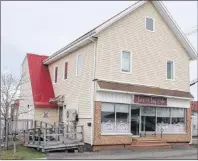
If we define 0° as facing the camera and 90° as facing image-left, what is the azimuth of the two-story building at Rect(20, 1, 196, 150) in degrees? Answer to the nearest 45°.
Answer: approximately 315°

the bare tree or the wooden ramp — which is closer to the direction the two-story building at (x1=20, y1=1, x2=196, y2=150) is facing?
the wooden ramp

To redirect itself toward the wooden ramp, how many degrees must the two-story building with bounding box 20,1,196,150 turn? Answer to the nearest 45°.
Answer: approximately 90° to its right

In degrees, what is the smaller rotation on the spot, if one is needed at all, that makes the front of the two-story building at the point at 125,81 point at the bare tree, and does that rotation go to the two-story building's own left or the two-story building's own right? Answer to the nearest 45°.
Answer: approximately 135° to the two-story building's own right
